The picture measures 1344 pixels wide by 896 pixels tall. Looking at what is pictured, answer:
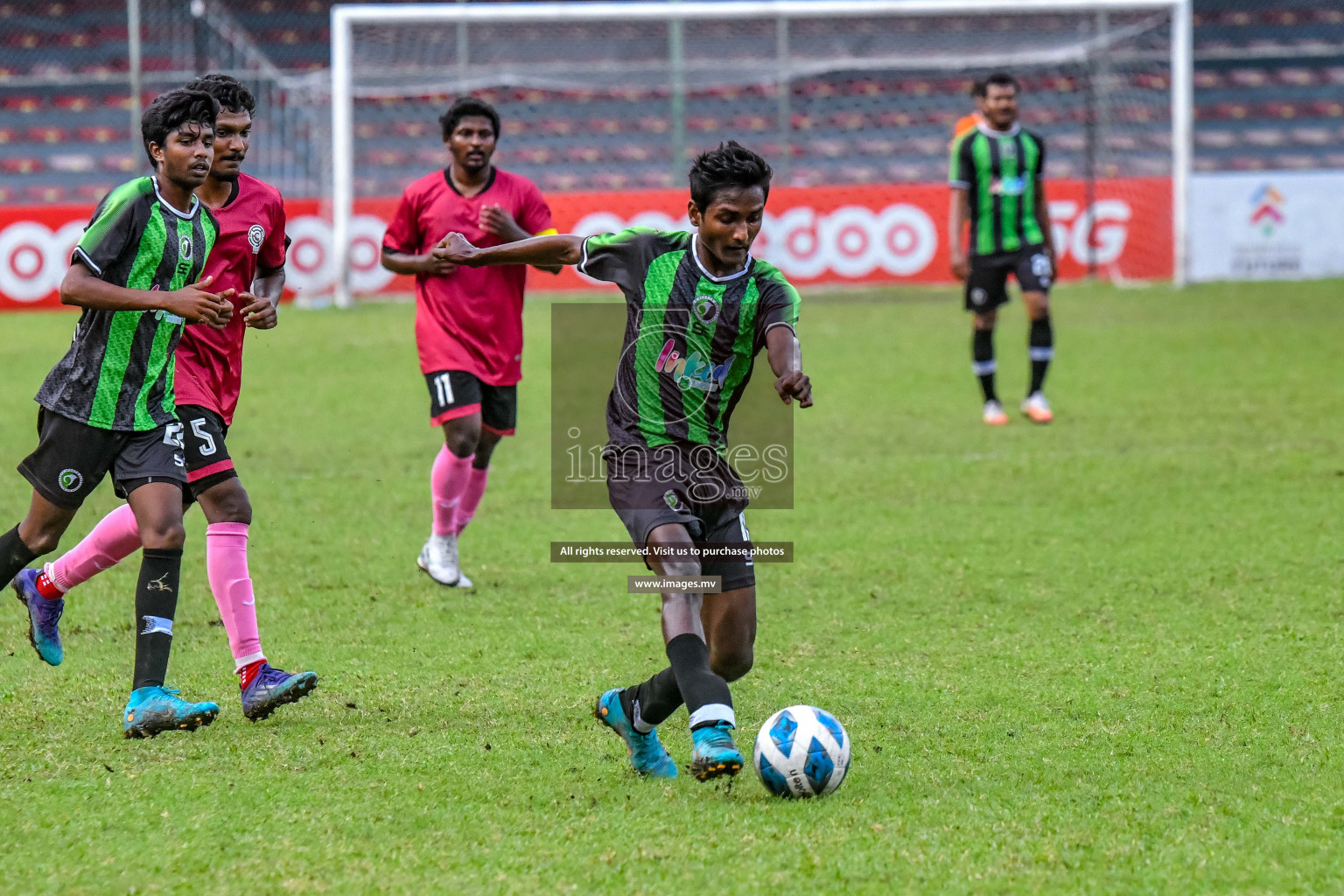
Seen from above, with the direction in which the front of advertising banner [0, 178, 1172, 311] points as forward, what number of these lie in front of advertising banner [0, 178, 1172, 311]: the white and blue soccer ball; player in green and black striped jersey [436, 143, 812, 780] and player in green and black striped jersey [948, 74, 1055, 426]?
3

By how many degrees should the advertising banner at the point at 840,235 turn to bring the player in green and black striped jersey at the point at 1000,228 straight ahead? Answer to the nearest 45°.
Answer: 0° — it already faces them

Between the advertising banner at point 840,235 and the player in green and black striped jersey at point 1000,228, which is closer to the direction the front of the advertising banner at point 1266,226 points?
the player in green and black striped jersey

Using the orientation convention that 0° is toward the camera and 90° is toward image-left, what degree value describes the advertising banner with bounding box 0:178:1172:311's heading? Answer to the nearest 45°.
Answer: approximately 0°

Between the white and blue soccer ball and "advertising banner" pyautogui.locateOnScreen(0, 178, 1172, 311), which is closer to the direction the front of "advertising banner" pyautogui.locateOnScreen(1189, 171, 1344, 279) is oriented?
the white and blue soccer ball

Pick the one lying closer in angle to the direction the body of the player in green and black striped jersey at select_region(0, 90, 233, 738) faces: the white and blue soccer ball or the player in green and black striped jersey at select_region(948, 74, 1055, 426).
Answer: the white and blue soccer ball

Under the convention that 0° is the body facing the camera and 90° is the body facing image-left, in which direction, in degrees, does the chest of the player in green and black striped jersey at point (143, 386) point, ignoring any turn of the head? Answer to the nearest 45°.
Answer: approximately 315°

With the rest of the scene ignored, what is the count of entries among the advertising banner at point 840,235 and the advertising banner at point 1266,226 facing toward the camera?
2
